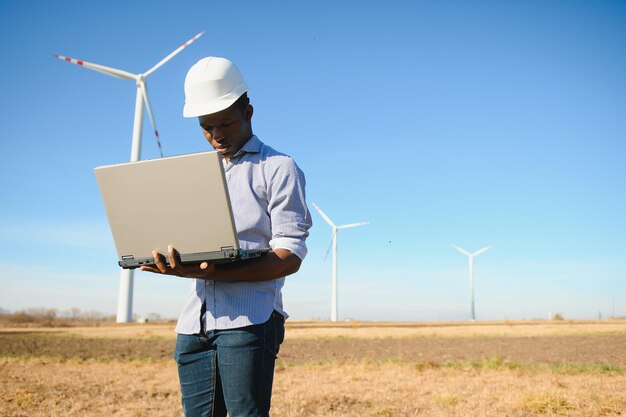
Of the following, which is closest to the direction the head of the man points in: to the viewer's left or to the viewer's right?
to the viewer's left

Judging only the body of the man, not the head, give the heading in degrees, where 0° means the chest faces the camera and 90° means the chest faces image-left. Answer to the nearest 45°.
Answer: approximately 45°
